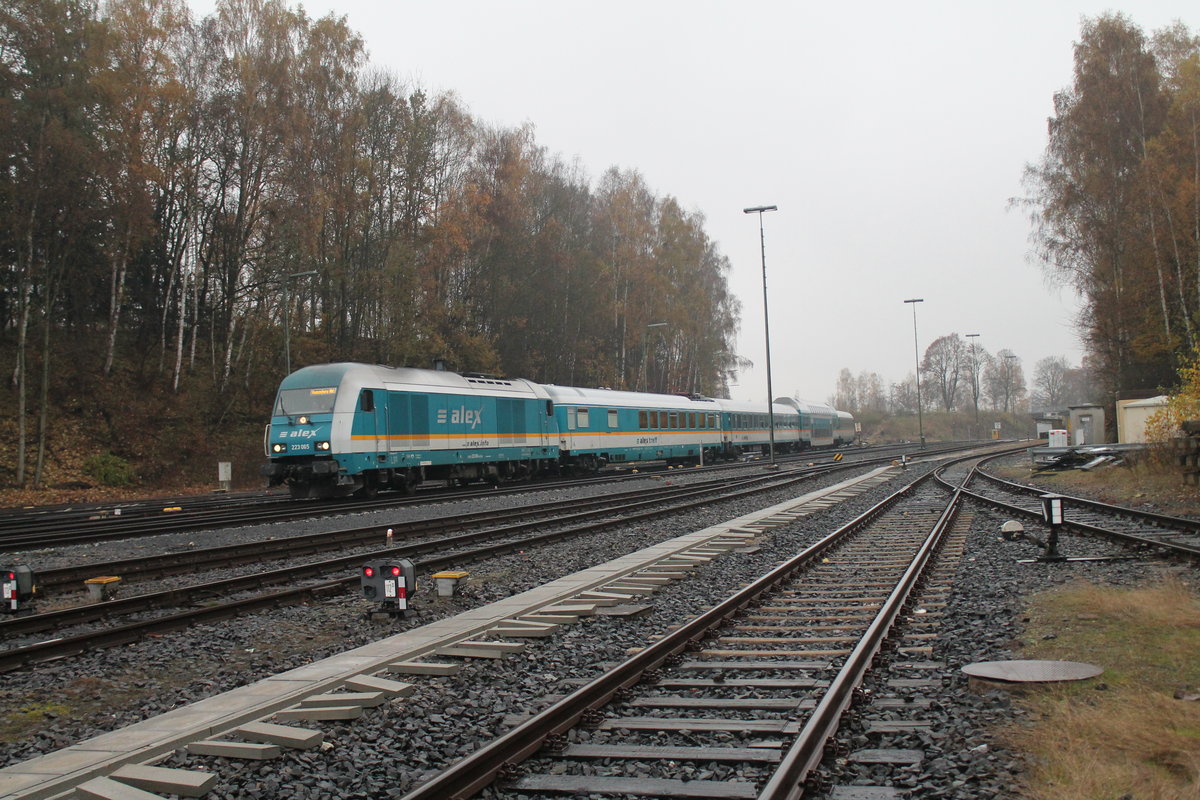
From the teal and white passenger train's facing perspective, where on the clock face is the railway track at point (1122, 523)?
The railway track is roughly at 9 o'clock from the teal and white passenger train.

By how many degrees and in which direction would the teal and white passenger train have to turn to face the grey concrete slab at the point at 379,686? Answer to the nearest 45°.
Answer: approximately 45° to its left

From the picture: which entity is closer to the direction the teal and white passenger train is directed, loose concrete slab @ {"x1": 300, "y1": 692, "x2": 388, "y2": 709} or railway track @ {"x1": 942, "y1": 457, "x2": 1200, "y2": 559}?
the loose concrete slab

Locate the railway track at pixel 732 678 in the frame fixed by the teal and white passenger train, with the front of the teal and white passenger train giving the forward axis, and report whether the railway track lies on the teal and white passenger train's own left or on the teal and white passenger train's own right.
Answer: on the teal and white passenger train's own left

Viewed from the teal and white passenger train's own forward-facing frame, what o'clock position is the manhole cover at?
The manhole cover is roughly at 10 o'clock from the teal and white passenger train.

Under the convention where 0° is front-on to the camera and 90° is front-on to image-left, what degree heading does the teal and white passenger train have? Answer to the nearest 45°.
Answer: approximately 45°

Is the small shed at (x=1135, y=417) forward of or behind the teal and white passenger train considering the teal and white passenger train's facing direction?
behind

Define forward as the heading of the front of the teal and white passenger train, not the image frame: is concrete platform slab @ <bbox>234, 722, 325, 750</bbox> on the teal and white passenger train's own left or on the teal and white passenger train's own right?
on the teal and white passenger train's own left

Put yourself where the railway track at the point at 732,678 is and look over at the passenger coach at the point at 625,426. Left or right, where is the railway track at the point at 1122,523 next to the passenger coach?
right

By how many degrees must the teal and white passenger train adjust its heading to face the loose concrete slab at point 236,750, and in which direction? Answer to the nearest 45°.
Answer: approximately 45° to its left
